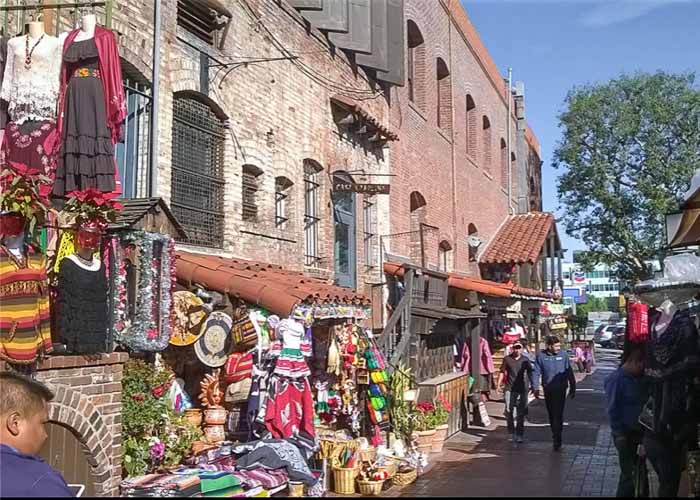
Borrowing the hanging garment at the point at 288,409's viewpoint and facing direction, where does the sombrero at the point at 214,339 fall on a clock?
The sombrero is roughly at 3 o'clock from the hanging garment.

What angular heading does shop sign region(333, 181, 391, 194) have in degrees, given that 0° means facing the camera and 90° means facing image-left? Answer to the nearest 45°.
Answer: approximately 315°

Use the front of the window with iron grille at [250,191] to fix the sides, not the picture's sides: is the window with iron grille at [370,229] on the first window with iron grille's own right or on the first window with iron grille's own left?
on the first window with iron grille's own left

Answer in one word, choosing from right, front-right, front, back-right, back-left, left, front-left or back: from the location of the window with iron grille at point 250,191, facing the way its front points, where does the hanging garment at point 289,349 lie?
front-right

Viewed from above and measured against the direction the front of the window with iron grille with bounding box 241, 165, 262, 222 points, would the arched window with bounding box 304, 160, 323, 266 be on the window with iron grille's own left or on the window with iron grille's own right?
on the window with iron grille's own left

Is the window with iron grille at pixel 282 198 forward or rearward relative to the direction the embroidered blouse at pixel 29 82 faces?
rearward

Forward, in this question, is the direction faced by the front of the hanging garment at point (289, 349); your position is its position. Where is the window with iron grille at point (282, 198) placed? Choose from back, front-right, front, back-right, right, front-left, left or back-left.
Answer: back
